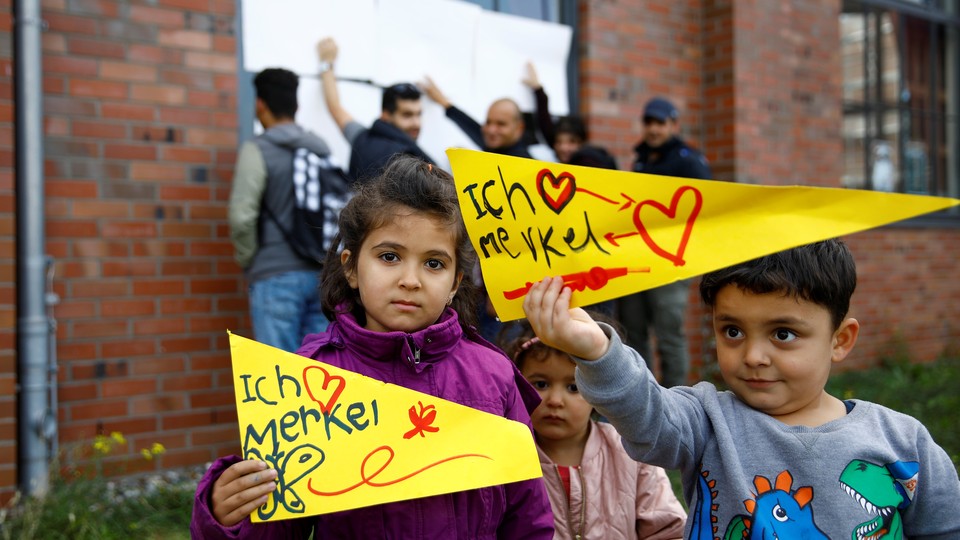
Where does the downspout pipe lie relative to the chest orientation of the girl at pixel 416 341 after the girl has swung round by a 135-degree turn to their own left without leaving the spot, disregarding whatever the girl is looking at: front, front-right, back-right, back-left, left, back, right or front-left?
left

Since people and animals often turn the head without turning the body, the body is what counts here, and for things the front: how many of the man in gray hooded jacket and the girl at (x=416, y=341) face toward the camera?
1

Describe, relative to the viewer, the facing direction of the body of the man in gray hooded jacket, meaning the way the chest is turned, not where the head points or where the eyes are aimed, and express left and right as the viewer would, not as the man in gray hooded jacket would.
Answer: facing away from the viewer and to the left of the viewer

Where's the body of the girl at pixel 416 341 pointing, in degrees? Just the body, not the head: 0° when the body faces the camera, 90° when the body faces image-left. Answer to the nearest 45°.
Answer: approximately 0°

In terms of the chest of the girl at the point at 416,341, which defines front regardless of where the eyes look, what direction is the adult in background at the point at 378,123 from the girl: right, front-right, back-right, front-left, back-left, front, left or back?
back

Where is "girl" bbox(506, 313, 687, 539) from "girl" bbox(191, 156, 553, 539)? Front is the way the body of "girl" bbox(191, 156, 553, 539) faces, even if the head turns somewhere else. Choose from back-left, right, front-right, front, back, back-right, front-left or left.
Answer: back-left

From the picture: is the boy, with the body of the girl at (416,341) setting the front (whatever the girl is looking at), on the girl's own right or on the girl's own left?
on the girl's own left

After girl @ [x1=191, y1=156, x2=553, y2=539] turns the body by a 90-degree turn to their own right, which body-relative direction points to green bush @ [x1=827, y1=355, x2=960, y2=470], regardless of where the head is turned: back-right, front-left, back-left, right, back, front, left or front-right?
back-right

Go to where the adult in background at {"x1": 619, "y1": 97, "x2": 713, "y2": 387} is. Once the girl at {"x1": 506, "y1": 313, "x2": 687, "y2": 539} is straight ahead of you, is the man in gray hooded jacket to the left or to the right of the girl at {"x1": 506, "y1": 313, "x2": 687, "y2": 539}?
right

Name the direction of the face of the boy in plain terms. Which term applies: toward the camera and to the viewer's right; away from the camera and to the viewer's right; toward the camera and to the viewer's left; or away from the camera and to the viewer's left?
toward the camera and to the viewer's left
